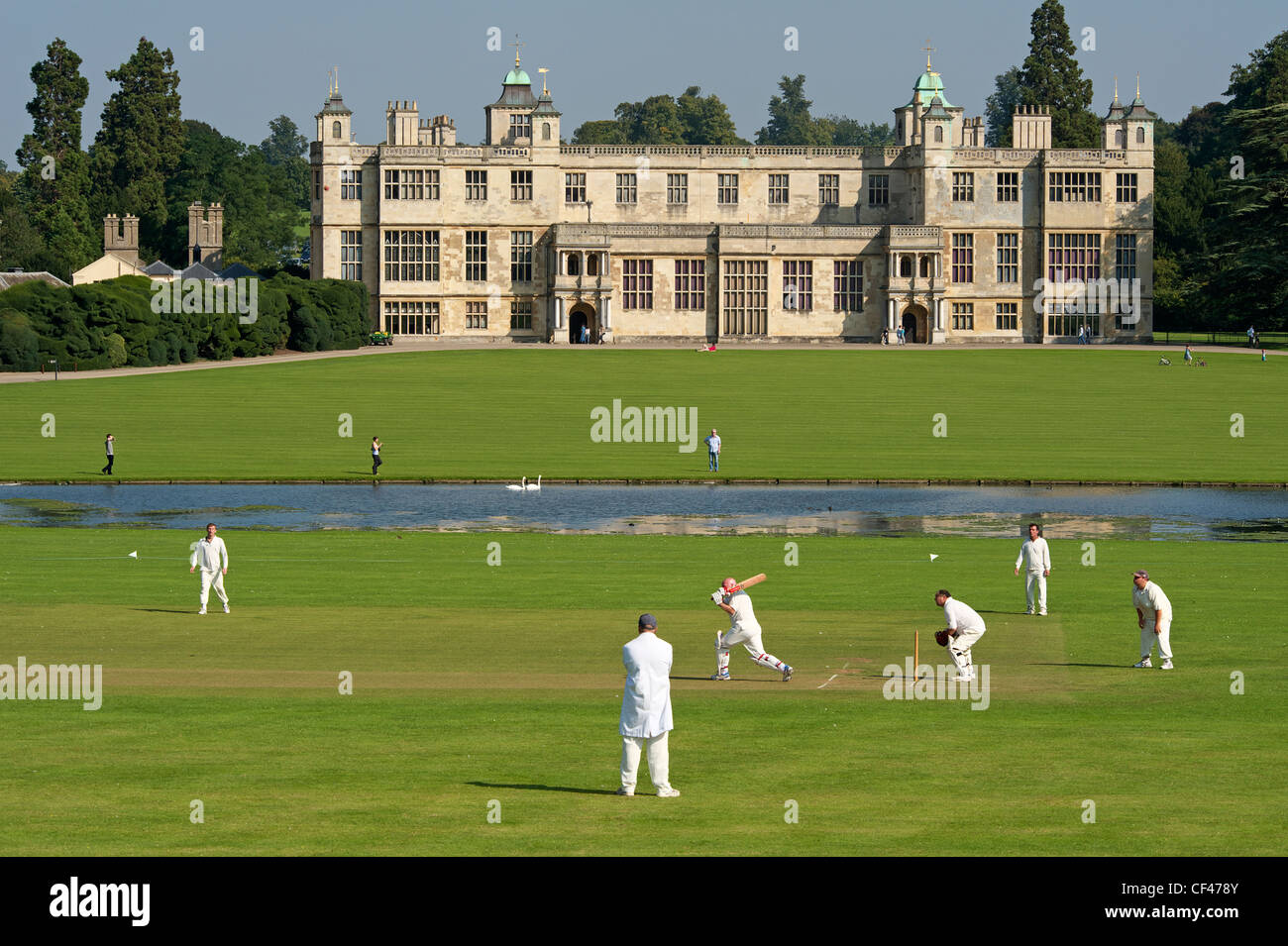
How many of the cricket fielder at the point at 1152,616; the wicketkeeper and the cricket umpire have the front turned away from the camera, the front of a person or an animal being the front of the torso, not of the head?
1

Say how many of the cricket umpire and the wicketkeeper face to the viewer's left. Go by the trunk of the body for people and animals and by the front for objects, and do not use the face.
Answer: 1

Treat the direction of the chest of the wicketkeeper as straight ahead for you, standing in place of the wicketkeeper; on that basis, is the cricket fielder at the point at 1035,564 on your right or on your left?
on your right

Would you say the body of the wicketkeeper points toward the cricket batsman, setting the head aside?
yes

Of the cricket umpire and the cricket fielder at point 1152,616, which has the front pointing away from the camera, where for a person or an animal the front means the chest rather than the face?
the cricket umpire

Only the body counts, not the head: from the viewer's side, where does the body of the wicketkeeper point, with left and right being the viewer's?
facing to the left of the viewer

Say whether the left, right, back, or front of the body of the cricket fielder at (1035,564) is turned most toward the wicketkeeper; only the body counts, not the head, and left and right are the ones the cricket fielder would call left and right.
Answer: front

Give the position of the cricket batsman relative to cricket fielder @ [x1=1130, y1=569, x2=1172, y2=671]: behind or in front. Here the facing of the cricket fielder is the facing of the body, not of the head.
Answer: in front

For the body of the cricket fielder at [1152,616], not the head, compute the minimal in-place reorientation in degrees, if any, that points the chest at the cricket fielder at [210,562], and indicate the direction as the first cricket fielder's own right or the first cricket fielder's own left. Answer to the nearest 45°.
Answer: approximately 45° to the first cricket fielder's own right

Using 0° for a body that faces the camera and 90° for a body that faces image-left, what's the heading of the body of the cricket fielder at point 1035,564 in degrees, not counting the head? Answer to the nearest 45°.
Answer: approximately 0°

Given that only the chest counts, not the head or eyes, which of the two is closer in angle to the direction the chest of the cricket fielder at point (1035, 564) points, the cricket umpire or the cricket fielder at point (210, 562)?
the cricket umpire

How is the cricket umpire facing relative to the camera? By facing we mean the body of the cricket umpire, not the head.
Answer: away from the camera

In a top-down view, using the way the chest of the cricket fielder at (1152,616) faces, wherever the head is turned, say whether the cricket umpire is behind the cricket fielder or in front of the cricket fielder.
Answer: in front

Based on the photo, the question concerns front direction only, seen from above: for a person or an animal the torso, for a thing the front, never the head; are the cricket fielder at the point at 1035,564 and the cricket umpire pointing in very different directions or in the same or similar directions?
very different directions

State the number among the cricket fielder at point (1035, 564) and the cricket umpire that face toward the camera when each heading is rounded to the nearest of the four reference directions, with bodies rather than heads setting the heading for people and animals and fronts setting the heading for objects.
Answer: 1
